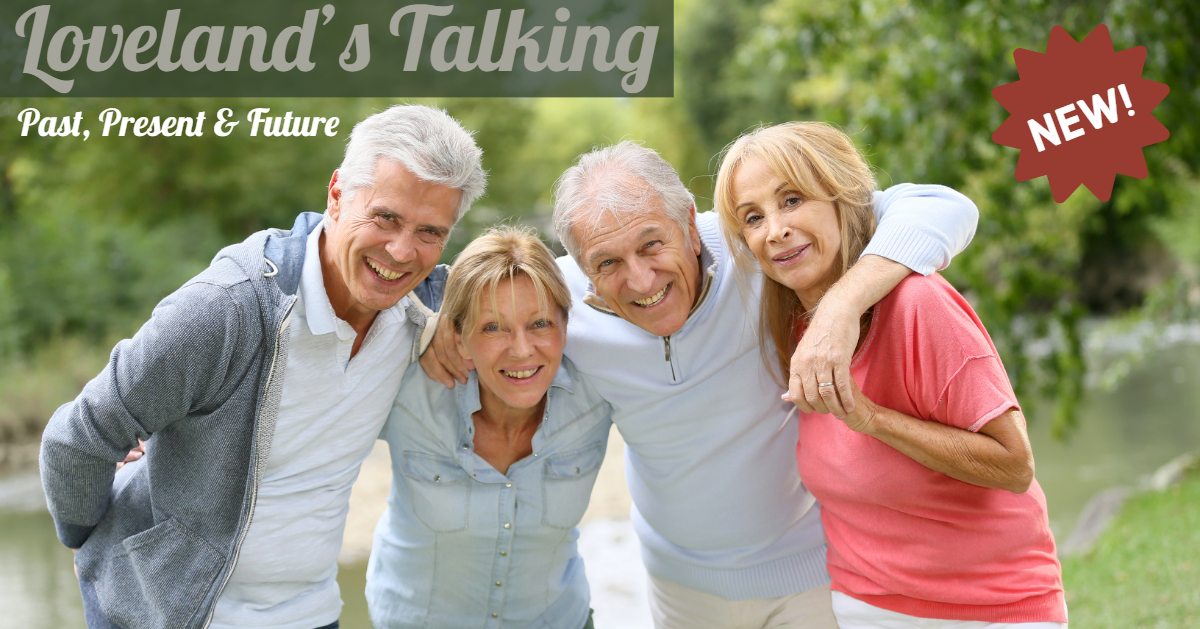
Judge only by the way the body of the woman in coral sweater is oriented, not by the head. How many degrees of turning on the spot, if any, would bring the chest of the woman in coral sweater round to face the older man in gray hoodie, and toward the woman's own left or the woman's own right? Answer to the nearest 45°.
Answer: approximately 45° to the woman's own right

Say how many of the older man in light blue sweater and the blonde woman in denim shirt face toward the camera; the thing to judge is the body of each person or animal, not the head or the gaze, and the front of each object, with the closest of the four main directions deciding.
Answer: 2

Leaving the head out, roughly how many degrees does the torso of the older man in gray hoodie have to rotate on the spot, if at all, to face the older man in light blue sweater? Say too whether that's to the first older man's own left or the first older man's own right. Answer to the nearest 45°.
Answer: approximately 45° to the first older man's own left

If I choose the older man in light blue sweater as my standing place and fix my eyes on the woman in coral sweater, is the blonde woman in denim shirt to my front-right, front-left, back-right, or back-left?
back-right

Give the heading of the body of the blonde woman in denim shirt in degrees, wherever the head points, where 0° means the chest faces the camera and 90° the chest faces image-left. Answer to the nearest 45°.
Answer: approximately 0°

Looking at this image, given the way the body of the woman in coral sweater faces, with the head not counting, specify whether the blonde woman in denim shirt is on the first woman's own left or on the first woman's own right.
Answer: on the first woman's own right

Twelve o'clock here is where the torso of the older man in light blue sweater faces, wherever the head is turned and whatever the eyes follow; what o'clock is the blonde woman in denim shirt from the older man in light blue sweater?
The blonde woman in denim shirt is roughly at 3 o'clock from the older man in light blue sweater.

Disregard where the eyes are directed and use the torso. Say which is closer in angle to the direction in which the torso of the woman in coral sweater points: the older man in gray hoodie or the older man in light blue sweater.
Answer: the older man in gray hoodie

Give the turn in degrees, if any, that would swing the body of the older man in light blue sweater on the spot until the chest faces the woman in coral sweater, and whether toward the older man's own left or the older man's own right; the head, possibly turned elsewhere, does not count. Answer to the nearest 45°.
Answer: approximately 45° to the older man's own left

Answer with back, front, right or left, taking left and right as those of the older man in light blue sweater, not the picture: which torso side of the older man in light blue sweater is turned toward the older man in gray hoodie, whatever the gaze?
right

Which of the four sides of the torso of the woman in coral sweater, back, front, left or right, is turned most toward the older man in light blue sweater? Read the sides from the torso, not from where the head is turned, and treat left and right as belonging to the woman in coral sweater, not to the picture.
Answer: right
